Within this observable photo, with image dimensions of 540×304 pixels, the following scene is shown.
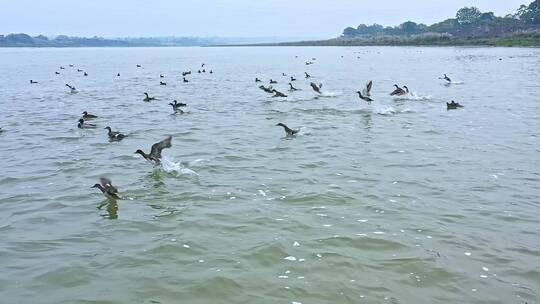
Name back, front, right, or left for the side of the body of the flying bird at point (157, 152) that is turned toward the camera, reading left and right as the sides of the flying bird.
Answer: left

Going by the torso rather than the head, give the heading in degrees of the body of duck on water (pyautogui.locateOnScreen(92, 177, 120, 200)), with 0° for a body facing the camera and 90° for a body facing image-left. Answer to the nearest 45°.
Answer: approximately 90°

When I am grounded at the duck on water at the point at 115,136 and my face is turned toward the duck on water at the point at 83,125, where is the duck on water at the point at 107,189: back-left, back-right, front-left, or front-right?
back-left

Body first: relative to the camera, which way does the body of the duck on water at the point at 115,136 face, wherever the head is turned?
to the viewer's left

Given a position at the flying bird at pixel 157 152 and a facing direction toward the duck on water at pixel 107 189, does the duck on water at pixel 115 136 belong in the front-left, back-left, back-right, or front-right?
back-right

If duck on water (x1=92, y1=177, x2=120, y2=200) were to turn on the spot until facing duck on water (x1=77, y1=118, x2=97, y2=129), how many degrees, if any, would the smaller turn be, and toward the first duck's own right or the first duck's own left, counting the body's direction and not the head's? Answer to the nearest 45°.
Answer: approximately 90° to the first duck's own right

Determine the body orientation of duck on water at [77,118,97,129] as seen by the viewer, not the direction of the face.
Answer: to the viewer's left

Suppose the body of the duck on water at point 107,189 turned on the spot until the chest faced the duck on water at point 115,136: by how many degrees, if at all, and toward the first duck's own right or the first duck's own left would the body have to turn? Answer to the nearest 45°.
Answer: approximately 90° to the first duck's own right

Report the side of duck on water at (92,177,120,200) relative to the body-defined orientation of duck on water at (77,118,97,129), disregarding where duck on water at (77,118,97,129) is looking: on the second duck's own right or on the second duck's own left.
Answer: on the second duck's own left
